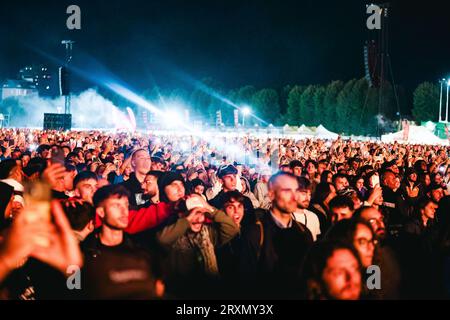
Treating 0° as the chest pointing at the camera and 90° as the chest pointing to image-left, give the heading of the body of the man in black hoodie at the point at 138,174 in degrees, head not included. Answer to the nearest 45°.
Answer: approximately 315°

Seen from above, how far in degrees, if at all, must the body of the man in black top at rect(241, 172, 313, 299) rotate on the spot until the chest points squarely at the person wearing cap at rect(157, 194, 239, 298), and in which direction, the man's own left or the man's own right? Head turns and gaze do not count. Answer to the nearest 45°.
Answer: approximately 135° to the man's own right

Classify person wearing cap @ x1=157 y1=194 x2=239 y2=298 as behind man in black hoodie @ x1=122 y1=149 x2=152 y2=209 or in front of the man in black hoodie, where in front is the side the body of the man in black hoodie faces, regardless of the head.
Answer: in front

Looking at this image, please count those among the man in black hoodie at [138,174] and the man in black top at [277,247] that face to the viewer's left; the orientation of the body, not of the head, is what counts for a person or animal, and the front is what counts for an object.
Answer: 0

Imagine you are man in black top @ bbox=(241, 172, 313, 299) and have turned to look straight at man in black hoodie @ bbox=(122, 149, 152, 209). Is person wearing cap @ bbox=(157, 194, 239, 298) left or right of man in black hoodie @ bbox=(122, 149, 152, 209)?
left

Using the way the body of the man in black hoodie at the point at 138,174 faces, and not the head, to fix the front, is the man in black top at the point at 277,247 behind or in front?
in front

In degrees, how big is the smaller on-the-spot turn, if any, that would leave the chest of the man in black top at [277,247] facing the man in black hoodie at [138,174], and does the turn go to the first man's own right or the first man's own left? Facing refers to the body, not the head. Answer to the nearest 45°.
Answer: approximately 180°
